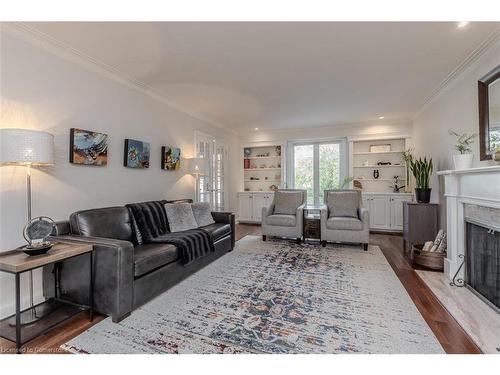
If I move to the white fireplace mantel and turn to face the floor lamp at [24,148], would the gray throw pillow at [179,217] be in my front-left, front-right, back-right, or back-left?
front-right

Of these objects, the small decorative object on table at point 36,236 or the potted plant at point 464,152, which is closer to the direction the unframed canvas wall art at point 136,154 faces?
the potted plant

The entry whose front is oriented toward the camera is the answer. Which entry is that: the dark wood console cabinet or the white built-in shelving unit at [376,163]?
the white built-in shelving unit

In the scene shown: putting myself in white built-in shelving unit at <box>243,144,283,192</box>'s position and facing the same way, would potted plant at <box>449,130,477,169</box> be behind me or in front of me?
in front

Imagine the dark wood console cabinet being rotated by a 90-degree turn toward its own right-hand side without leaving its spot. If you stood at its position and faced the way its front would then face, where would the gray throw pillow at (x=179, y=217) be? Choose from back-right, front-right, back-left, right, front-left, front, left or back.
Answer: back-left

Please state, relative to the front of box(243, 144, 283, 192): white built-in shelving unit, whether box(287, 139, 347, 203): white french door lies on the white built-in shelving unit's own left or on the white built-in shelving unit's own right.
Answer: on the white built-in shelving unit's own left

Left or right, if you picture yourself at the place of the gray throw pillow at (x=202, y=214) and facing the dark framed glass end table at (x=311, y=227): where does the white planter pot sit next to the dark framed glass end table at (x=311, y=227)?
right

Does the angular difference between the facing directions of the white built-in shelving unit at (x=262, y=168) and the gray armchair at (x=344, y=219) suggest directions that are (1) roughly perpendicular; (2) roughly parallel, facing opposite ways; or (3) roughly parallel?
roughly parallel

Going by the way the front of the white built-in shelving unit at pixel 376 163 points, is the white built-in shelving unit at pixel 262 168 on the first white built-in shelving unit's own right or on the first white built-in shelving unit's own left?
on the first white built-in shelving unit's own right

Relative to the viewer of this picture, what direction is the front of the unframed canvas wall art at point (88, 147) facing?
facing the viewer and to the right of the viewer

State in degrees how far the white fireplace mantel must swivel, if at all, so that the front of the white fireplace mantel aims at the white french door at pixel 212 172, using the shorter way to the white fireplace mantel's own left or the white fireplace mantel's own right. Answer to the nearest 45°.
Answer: approximately 45° to the white fireplace mantel's own right

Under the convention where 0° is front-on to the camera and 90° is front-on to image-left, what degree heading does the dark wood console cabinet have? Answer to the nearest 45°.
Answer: approximately 90°

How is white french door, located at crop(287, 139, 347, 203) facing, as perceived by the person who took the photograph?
facing the viewer

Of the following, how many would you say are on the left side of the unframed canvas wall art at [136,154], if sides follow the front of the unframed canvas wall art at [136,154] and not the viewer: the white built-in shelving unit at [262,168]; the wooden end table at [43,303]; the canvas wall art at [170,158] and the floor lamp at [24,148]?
2

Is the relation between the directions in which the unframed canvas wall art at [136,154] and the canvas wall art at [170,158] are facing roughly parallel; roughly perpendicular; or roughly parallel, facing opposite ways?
roughly parallel

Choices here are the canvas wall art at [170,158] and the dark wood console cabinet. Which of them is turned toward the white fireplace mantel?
the canvas wall art

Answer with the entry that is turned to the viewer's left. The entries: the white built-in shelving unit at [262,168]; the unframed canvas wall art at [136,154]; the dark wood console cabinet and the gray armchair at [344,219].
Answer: the dark wood console cabinet

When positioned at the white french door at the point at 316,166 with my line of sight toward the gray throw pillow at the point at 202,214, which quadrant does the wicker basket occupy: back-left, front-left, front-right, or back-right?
front-left

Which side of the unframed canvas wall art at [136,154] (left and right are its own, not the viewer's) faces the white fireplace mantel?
front

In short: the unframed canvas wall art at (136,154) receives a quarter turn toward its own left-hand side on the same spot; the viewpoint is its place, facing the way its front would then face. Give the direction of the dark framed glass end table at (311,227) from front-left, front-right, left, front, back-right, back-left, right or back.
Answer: front-right

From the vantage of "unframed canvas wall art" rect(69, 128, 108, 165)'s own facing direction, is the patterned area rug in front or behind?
in front
